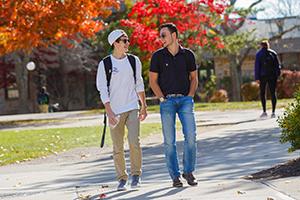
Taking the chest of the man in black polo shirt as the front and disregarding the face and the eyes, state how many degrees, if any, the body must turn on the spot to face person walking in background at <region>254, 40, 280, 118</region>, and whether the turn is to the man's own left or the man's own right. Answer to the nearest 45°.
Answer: approximately 180°

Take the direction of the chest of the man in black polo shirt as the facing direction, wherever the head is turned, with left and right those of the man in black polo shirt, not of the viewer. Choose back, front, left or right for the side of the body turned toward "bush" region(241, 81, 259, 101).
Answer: back

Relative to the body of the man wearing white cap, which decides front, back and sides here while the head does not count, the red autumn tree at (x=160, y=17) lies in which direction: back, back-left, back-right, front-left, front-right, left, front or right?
back

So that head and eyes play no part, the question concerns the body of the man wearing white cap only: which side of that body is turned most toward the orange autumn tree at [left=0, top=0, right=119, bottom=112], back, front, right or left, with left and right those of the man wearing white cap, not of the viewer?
back

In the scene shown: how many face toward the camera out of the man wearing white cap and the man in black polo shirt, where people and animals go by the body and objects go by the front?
2

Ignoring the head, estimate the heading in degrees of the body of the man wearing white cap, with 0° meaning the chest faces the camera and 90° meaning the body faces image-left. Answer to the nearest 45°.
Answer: approximately 0°

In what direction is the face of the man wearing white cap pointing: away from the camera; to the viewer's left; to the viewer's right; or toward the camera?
to the viewer's right

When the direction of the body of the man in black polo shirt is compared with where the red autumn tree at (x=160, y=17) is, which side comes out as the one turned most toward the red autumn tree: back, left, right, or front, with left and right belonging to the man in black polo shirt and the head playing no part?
back
